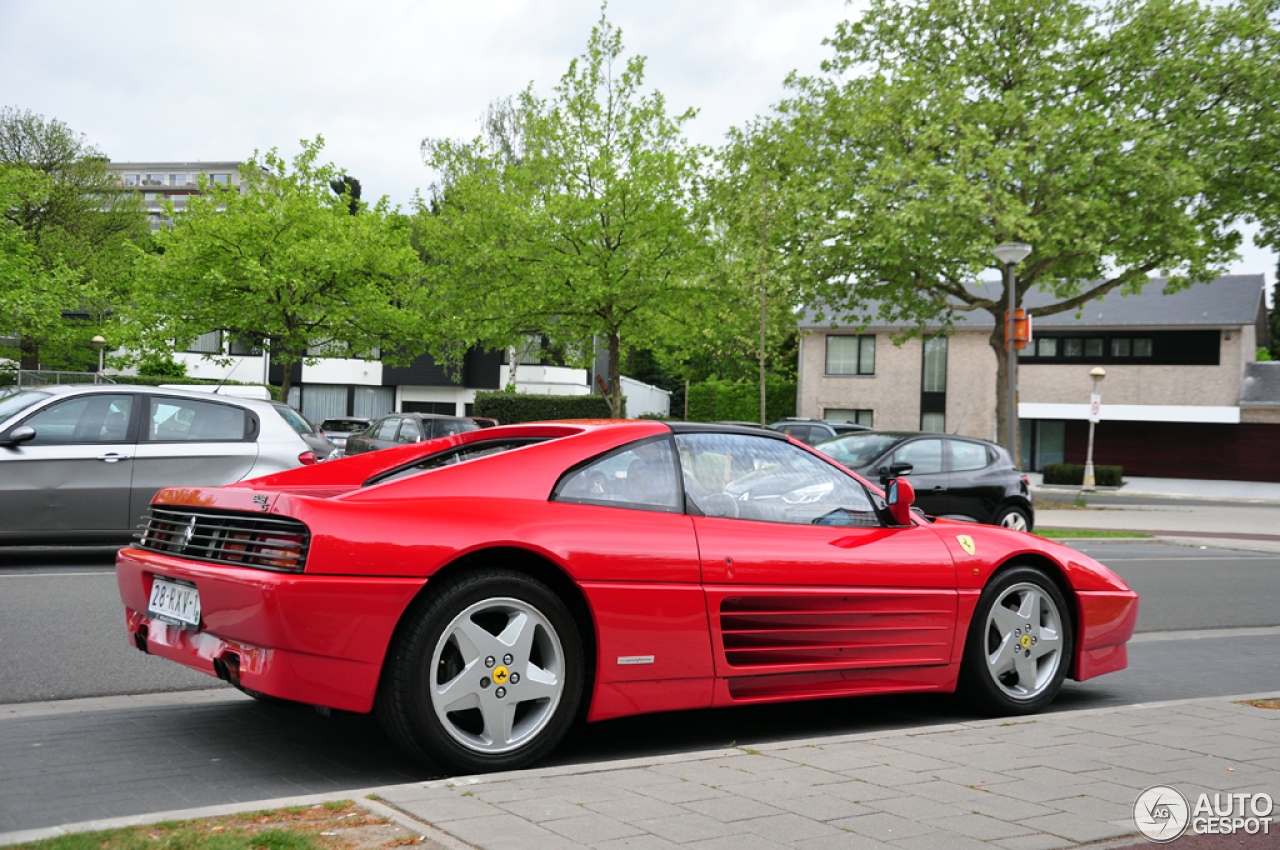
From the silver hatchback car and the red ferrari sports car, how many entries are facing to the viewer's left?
1

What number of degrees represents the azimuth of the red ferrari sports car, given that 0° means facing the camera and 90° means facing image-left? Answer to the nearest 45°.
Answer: approximately 225°

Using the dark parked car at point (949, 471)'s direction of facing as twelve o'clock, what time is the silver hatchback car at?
The silver hatchback car is roughly at 12 o'clock from the dark parked car.

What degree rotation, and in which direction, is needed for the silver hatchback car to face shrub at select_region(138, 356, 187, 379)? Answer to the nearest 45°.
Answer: approximately 90° to its right

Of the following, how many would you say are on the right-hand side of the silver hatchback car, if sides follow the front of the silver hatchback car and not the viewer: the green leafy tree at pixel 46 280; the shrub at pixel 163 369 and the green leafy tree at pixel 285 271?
3

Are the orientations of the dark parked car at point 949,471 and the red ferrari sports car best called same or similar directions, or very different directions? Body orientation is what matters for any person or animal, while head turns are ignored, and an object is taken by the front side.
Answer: very different directions

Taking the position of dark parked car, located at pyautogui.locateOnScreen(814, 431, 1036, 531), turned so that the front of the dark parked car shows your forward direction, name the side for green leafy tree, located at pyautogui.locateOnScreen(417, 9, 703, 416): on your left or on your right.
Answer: on your right

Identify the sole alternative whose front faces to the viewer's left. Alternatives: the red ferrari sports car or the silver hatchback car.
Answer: the silver hatchback car

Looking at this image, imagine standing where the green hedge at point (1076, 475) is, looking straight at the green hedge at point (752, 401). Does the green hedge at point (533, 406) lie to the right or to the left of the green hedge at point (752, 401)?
left

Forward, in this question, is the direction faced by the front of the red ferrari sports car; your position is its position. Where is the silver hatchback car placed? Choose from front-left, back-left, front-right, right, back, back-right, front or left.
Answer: left

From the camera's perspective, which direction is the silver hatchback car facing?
to the viewer's left
